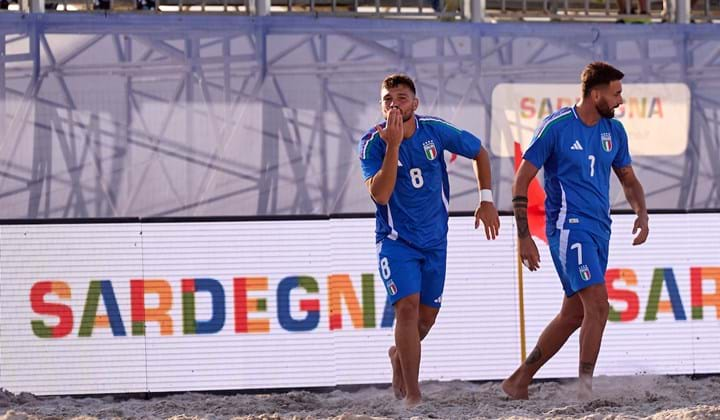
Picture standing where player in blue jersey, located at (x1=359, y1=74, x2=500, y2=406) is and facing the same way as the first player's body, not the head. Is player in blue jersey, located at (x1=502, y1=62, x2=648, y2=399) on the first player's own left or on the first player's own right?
on the first player's own left

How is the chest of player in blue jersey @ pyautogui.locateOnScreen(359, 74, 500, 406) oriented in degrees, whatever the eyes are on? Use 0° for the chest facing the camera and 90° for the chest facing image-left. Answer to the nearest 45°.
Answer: approximately 0°

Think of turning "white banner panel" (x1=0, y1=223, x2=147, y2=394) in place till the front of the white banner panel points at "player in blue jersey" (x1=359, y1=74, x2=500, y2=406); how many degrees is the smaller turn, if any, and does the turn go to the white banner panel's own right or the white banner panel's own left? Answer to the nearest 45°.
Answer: approximately 45° to the white banner panel's own left

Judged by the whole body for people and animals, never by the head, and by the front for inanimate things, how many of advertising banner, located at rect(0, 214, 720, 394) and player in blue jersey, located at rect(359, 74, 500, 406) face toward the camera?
2

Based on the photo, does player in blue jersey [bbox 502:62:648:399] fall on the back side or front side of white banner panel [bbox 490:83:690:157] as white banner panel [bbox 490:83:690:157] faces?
on the front side

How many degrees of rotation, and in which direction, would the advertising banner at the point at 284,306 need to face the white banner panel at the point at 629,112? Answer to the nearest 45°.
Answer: approximately 135° to its left

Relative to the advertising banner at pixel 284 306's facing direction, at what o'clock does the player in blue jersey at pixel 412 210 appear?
The player in blue jersey is roughly at 11 o'clock from the advertising banner.
